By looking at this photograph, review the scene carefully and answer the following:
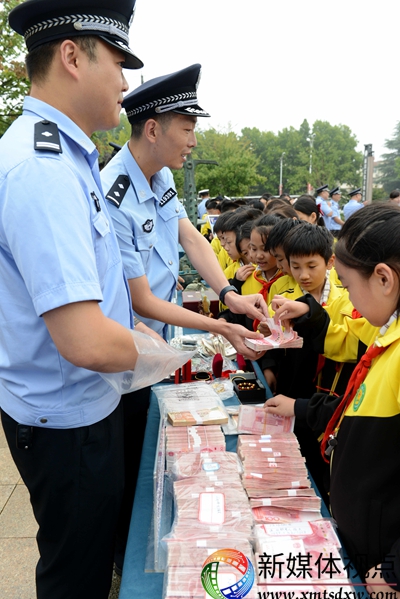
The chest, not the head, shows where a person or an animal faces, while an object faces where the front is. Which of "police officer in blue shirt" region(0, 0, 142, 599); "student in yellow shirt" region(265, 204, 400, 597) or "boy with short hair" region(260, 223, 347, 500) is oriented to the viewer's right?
the police officer in blue shirt

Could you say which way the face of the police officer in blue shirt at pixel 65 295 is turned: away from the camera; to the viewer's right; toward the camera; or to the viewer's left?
to the viewer's right

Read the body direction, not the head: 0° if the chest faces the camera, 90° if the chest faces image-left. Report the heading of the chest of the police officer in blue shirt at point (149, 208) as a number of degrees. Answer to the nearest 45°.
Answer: approximately 315°

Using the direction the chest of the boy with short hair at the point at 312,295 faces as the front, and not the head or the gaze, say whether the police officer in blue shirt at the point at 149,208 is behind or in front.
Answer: in front

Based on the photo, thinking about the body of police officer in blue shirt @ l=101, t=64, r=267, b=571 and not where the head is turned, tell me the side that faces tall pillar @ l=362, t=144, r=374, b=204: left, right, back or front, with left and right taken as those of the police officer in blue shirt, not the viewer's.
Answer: left

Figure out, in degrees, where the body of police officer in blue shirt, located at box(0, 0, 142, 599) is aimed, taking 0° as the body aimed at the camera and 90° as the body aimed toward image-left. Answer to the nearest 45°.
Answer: approximately 270°

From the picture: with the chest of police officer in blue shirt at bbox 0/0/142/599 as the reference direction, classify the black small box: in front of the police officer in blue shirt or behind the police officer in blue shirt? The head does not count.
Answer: in front

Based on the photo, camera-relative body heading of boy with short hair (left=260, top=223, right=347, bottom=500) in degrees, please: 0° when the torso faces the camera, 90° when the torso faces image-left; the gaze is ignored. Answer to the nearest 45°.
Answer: approximately 45°

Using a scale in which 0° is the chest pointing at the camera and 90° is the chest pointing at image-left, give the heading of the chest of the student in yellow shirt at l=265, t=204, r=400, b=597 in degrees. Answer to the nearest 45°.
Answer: approximately 90°

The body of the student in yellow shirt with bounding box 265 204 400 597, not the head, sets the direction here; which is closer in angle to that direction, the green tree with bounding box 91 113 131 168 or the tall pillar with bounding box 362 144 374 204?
the green tree

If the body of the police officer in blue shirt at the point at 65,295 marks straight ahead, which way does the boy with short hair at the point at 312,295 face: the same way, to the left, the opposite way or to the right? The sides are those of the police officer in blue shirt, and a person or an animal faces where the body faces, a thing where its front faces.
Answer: the opposite way

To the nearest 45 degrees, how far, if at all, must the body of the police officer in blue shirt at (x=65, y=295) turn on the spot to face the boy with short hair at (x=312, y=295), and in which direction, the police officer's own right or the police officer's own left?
approximately 45° to the police officer's own left
